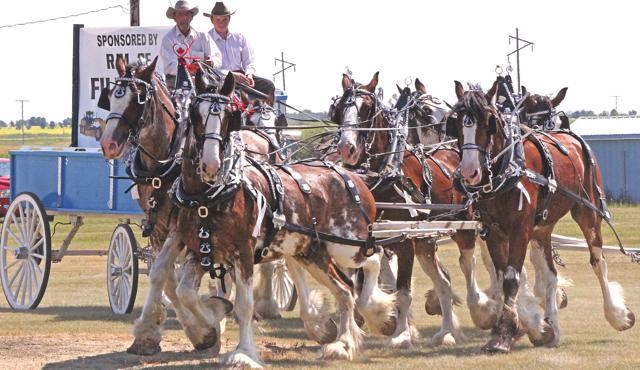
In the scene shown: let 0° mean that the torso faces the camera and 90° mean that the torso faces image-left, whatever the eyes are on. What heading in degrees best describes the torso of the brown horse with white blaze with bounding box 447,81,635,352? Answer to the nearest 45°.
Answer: approximately 45°

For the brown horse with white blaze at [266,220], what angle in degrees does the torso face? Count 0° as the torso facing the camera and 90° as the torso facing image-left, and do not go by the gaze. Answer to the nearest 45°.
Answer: approximately 45°

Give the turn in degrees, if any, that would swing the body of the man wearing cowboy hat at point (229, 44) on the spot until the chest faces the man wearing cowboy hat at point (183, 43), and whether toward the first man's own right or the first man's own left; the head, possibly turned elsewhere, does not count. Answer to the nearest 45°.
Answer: approximately 45° to the first man's own right

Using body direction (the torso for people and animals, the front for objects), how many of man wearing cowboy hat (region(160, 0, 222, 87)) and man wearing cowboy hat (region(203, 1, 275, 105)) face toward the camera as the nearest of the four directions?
2

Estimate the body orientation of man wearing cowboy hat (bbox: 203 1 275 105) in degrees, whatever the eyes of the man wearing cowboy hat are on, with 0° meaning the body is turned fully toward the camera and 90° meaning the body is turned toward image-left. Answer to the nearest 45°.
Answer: approximately 0°
